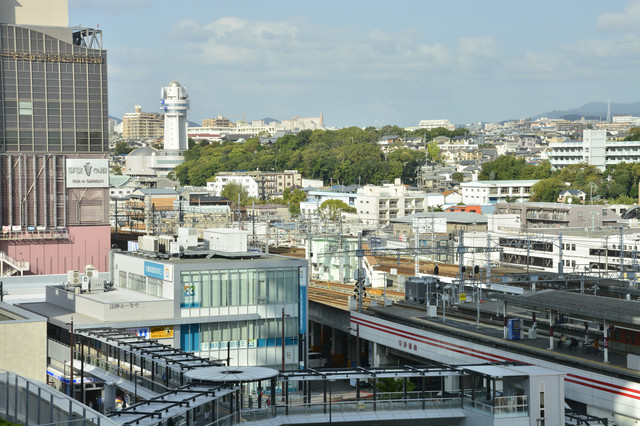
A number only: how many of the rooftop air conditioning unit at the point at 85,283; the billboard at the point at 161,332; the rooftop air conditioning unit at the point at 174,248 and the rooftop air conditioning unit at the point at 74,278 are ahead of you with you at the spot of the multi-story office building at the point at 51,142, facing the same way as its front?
4

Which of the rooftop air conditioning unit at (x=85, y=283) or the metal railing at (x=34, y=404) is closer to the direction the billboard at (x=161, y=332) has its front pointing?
the metal railing

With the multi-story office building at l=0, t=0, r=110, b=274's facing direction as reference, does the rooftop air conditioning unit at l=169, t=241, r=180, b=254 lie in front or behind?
in front

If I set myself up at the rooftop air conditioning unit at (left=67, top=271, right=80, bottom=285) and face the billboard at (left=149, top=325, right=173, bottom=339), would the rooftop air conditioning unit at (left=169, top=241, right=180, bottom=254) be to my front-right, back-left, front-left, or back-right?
front-left

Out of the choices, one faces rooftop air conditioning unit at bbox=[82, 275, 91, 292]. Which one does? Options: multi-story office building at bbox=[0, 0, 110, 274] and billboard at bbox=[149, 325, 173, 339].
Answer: the multi-story office building

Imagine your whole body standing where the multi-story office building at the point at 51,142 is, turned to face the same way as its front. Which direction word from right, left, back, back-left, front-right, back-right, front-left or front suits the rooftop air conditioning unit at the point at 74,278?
front

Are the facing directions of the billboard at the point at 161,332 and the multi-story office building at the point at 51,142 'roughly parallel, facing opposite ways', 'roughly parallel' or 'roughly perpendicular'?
roughly parallel

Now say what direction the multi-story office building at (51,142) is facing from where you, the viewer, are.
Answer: facing the viewer

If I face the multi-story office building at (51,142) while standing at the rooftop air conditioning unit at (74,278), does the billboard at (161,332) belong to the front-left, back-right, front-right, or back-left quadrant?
back-right

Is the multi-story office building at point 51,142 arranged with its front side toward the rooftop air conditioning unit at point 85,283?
yes

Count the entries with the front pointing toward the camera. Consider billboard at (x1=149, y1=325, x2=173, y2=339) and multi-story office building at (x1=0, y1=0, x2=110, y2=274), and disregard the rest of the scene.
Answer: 2

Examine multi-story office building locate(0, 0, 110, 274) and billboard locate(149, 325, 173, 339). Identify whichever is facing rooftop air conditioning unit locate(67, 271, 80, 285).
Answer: the multi-story office building

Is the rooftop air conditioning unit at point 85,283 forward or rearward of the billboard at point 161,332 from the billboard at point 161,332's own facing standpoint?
rearward

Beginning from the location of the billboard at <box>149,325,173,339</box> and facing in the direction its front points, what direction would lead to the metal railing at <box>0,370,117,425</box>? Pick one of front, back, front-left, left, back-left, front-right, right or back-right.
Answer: front
